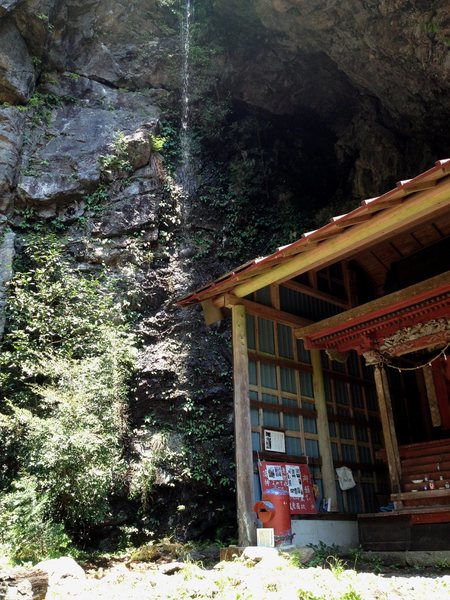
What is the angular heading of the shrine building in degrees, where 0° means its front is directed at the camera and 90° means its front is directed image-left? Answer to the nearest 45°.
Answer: approximately 45°

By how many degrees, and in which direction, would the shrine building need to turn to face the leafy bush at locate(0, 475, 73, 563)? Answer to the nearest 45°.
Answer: approximately 45° to its right
